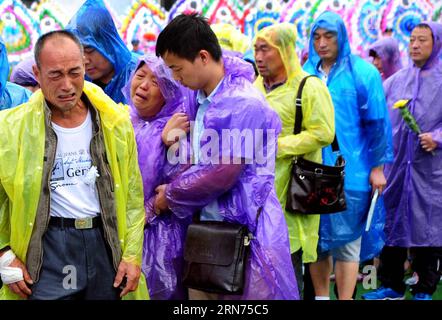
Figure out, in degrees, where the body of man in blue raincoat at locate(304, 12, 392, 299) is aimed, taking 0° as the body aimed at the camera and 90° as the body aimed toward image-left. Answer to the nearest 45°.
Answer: approximately 45°

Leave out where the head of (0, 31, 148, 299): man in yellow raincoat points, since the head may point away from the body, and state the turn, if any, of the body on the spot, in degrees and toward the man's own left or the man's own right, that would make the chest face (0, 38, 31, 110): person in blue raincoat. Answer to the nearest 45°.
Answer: approximately 180°

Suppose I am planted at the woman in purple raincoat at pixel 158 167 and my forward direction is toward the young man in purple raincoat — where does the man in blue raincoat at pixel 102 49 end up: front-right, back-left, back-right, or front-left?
back-left

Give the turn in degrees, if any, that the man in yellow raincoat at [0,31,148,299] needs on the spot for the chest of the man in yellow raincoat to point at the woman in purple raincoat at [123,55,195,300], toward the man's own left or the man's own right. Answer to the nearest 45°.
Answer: approximately 135° to the man's own left
